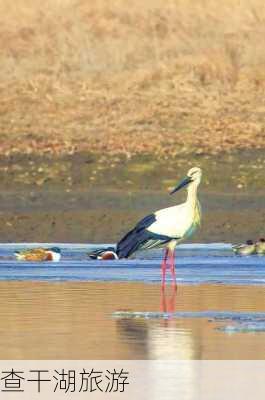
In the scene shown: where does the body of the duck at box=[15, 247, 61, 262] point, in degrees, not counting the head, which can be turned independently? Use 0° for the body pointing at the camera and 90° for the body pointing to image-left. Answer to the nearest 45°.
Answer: approximately 270°

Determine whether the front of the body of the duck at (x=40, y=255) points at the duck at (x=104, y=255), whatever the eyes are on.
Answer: yes
